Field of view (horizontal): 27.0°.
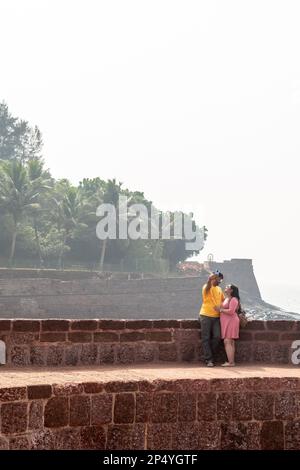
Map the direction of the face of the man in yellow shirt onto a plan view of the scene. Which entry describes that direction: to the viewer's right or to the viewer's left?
to the viewer's right

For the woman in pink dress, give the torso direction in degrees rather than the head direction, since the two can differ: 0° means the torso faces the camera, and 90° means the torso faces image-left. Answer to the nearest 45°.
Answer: approximately 90°
